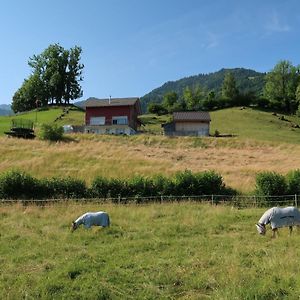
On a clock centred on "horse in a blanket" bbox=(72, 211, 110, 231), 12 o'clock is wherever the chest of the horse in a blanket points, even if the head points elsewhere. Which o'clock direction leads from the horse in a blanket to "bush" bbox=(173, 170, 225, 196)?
The bush is roughly at 4 o'clock from the horse in a blanket.

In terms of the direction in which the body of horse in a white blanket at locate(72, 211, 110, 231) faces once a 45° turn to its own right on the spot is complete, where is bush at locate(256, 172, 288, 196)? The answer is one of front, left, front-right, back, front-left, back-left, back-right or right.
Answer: right

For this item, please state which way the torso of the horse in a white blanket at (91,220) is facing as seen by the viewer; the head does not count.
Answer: to the viewer's left

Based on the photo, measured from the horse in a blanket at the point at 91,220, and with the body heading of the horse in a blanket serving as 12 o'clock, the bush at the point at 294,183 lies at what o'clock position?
The bush is roughly at 5 o'clock from the horse in a blanket.

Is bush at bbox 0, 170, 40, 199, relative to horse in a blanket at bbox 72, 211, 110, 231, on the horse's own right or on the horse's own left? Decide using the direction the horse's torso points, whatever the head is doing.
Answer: on the horse's own right

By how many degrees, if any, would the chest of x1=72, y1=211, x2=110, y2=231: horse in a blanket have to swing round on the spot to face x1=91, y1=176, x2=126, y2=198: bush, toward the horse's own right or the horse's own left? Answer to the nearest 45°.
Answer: approximately 90° to the horse's own right

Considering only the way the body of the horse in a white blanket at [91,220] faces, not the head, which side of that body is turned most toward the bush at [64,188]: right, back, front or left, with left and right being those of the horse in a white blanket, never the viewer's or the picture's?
right
